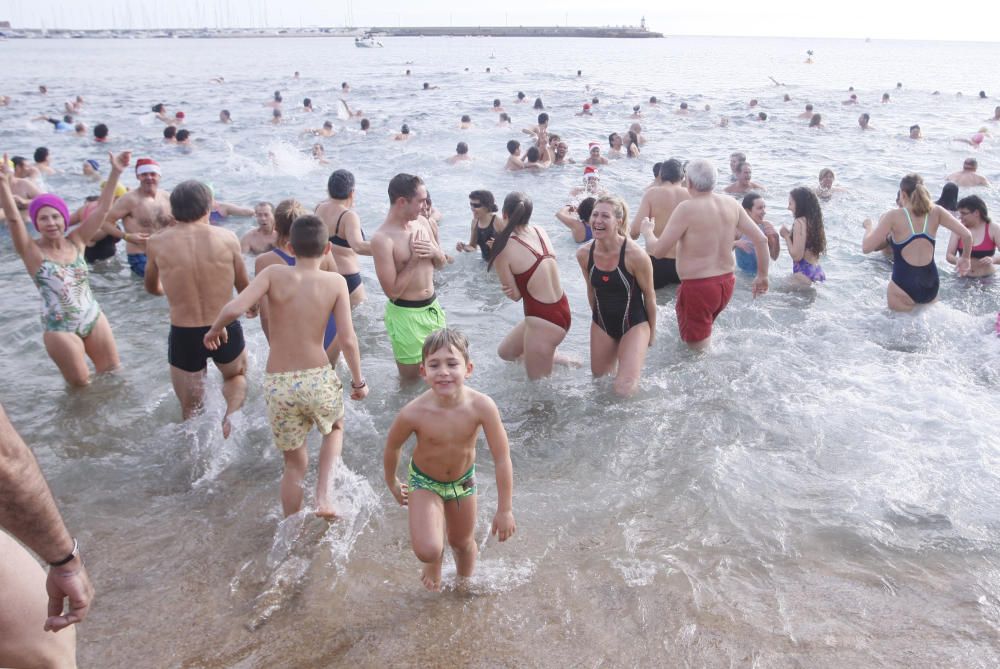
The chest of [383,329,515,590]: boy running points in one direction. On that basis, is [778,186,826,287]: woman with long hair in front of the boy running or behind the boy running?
behind

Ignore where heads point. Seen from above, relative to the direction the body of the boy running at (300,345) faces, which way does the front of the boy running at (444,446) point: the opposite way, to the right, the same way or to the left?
the opposite way

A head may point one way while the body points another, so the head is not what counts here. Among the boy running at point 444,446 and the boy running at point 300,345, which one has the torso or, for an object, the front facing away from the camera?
the boy running at point 300,345

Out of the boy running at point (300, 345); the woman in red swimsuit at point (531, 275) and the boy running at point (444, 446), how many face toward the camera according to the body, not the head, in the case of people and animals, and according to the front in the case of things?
1

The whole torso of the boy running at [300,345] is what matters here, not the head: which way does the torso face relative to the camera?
away from the camera

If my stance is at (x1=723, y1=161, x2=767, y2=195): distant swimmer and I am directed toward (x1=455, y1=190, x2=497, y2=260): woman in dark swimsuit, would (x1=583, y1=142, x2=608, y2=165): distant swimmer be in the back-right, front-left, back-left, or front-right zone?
back-right

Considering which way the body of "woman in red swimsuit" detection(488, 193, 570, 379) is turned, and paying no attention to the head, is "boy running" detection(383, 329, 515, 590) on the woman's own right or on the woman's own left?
on the woman's own left

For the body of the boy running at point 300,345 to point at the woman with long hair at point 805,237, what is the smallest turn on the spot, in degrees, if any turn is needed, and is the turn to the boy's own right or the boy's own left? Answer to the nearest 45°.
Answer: approximately 45° to the boy's own right

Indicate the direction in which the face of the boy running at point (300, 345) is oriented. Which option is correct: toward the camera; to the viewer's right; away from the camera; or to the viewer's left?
away from the camera

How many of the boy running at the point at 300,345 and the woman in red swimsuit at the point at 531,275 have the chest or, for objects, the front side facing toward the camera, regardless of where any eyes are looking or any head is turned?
0

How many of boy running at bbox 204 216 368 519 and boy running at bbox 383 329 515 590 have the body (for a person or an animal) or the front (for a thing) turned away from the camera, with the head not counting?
1

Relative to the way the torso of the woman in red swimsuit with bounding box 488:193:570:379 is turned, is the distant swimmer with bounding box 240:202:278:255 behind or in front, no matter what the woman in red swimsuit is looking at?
in front

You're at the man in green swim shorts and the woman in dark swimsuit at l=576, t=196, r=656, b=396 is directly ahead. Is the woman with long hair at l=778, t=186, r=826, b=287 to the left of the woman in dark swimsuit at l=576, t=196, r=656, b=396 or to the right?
left
